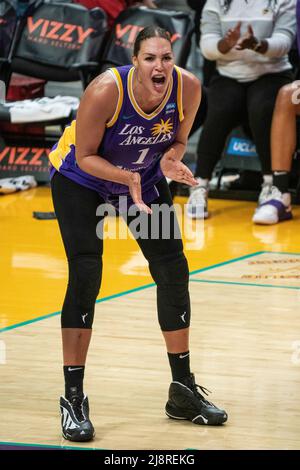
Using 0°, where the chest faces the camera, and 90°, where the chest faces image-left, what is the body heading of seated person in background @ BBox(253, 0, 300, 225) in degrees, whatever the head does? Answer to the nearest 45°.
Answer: approximately 45°

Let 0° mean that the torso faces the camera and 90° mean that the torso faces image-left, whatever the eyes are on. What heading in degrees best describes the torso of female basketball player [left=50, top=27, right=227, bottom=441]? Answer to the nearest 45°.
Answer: approximately 315°

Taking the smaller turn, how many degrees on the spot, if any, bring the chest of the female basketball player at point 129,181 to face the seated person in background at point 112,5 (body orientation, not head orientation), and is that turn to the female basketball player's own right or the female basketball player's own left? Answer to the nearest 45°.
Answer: approximately 135° to the female basketball player's own left

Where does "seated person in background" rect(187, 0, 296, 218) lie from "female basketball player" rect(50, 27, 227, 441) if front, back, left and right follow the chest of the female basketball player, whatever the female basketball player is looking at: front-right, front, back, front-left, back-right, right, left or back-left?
back-left

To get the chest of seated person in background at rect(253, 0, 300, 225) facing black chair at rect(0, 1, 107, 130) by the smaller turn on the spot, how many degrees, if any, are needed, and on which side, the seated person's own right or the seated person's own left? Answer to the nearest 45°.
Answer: approximately 90° to the seated person's own right

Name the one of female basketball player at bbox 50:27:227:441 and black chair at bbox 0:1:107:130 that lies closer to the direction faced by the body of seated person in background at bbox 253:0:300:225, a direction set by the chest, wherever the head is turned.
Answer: the female basketball player

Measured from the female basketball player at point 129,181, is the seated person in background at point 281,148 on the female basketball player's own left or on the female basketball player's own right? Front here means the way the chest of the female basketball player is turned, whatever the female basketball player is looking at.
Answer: on the female basketball player's own left

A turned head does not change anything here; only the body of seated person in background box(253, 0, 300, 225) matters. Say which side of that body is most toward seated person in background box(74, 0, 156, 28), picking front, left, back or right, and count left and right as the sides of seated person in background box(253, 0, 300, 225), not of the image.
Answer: right
